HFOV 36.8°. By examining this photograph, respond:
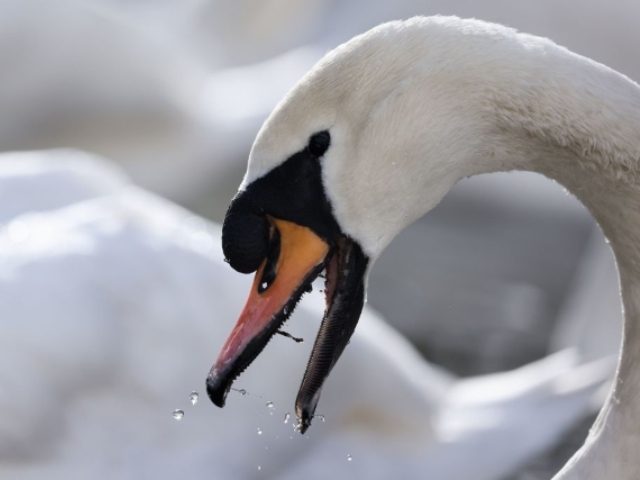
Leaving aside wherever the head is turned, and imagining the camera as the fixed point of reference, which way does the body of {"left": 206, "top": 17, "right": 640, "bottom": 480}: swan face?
to the viewer's left
